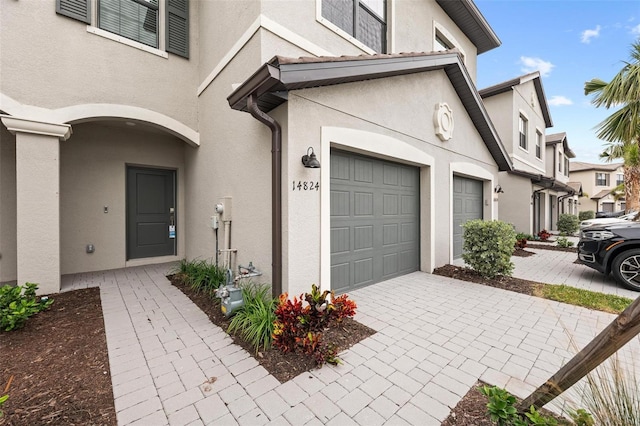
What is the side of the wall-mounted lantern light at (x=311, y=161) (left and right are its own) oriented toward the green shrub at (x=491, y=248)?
left

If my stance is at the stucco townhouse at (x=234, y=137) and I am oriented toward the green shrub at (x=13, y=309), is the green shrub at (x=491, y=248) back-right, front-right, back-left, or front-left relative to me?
back-left

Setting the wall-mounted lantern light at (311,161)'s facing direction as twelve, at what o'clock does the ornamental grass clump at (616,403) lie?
The ornamental grass clump is roughly at 12 o'clock from the wall-mounted lantern light.

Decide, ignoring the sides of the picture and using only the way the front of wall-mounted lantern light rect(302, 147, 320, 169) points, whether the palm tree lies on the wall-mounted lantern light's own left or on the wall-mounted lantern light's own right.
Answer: on the wall-mounted lantern light's own left

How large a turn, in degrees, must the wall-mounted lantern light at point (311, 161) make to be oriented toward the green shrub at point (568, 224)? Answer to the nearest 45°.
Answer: approximately 90° to its left

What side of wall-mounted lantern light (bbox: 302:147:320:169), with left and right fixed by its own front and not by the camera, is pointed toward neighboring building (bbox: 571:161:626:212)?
left

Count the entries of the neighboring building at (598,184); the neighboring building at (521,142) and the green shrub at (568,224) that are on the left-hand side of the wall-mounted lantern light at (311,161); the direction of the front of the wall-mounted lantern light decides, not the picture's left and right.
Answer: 3

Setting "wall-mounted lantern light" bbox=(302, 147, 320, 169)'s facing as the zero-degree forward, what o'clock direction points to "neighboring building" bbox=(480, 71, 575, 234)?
The neighboring building is roughly at 9 o'clock from the wall-mounted lantern light.

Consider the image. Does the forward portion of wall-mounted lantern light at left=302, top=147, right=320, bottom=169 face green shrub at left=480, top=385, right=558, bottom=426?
yes

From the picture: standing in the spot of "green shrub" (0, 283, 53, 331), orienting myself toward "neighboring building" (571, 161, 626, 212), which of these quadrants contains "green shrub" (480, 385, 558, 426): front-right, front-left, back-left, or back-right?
front-right

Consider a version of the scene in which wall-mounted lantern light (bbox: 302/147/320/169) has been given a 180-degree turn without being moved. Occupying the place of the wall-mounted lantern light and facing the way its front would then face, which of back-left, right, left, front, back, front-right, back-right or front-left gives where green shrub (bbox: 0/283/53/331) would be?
front-left
